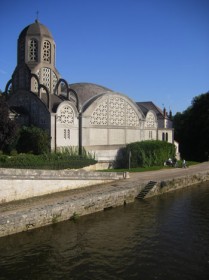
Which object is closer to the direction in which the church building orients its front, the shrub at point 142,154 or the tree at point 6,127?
the tree

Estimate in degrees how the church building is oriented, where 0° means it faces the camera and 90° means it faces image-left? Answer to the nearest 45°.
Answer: approximately 45°

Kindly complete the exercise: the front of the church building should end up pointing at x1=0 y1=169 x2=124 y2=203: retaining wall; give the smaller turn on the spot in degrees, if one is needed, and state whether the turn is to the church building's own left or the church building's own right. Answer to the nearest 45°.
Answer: approximately 45° to the church building's own left

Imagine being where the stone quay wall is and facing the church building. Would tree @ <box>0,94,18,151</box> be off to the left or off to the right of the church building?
left
